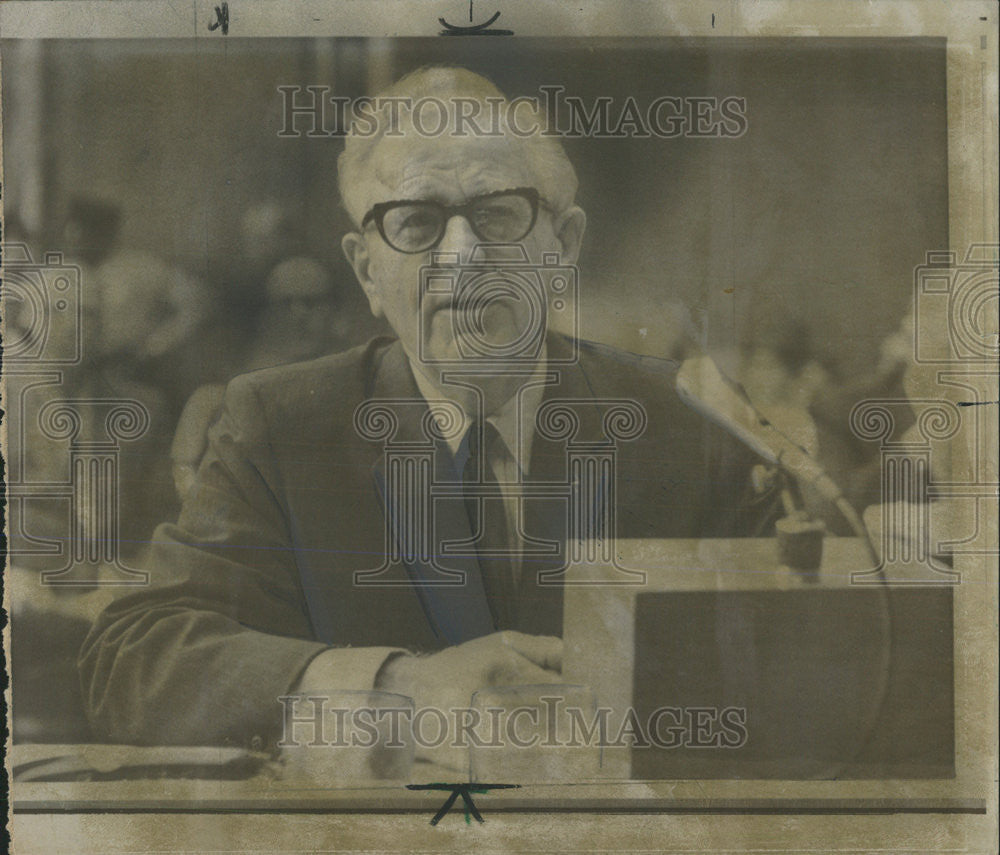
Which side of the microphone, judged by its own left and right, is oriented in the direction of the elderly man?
front

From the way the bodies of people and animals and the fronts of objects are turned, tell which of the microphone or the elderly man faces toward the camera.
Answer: the elderly man

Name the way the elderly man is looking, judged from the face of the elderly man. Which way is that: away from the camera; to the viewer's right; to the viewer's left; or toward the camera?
toward the camera

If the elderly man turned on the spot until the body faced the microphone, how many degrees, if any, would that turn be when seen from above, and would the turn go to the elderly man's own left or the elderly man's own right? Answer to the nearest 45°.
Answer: approximately 90° to the elderly man's own left

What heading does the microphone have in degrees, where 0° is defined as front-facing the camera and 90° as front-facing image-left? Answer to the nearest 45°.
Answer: approximately 90°

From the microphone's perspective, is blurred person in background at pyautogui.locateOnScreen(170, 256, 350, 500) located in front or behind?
in front

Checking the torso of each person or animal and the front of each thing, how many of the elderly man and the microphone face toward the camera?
1

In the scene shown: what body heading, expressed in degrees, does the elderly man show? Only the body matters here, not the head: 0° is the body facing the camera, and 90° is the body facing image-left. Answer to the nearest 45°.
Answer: approximately 0°
